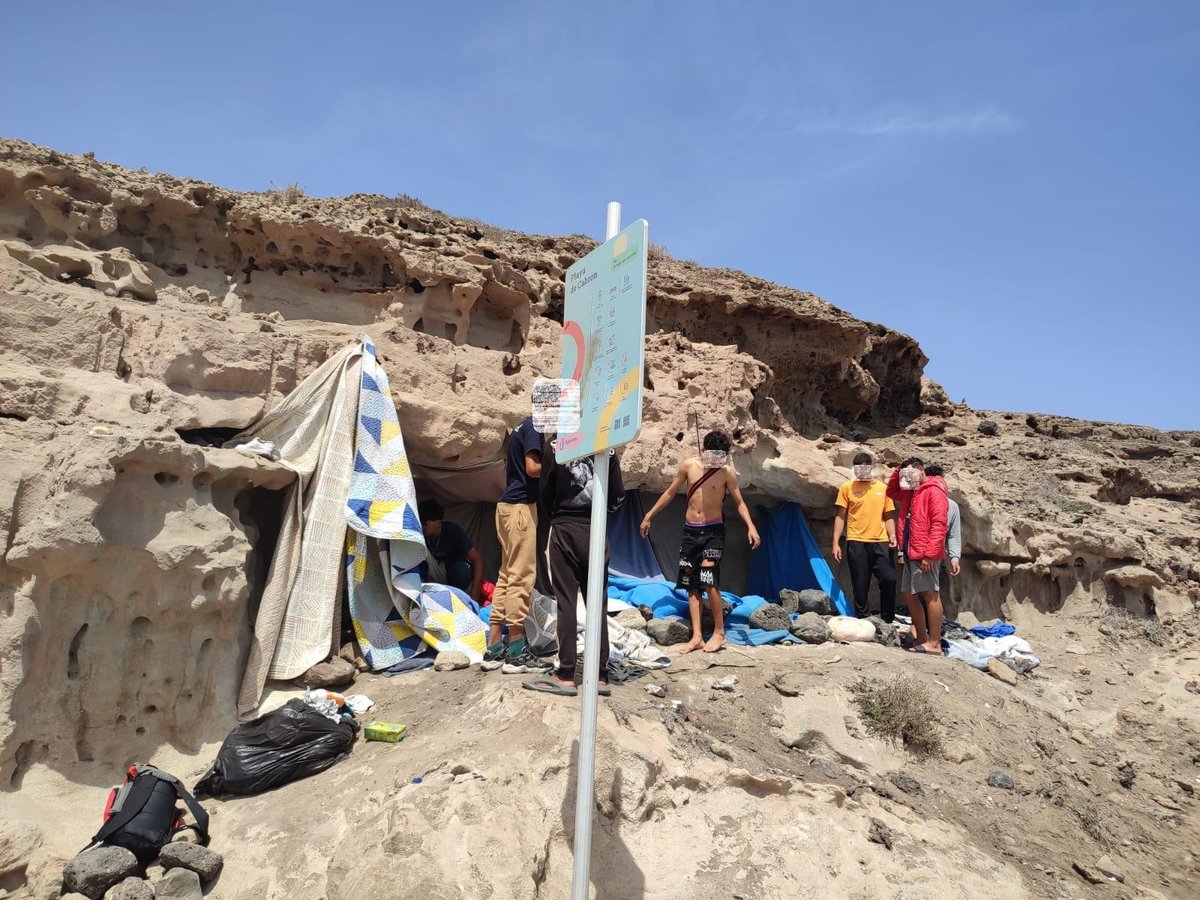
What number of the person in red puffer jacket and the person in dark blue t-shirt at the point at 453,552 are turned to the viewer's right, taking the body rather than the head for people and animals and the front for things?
0

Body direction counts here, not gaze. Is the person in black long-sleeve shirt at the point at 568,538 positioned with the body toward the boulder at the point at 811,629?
no

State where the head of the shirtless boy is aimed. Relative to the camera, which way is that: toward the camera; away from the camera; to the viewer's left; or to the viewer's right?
toward the camera

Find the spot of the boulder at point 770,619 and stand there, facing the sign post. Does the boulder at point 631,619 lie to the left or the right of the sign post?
right

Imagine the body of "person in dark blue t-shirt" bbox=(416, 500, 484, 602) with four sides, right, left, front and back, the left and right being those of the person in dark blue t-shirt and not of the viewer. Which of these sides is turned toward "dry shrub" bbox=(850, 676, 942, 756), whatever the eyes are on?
left

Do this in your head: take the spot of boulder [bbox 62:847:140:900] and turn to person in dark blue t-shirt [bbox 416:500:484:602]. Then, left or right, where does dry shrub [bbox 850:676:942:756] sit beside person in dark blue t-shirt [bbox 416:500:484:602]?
right

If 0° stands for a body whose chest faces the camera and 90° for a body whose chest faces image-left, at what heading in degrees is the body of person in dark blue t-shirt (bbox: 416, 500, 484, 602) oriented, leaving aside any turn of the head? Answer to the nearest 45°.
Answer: approximately 45°

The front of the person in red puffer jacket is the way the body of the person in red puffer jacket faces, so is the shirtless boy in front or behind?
in front

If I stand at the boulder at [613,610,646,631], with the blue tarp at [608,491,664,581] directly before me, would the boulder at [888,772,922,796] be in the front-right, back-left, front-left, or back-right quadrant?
back-right
